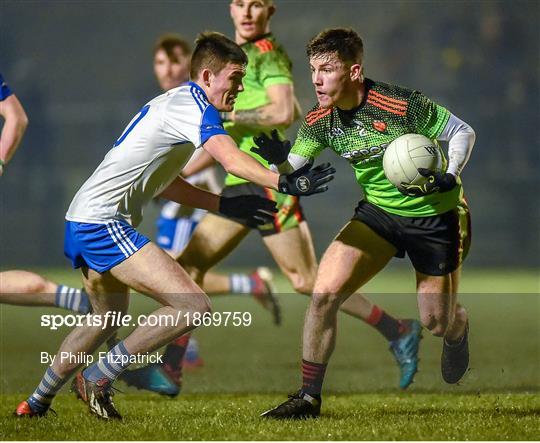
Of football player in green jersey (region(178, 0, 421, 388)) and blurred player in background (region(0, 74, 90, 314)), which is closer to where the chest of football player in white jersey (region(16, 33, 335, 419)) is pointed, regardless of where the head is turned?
the football player in green jersey

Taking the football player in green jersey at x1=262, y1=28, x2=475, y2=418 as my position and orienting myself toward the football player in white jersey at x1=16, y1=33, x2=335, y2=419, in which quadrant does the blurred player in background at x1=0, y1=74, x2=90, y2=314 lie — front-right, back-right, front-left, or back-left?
front-right

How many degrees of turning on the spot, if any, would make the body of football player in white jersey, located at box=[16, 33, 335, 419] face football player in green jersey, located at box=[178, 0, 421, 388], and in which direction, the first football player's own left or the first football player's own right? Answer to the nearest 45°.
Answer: approximately 45° to the first football player's own left

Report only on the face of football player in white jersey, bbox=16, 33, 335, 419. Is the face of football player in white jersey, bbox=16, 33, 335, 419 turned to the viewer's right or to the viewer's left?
to the viewer's right

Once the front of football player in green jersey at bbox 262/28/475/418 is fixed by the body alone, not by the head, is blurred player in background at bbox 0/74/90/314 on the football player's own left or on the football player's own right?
on the football player's own right

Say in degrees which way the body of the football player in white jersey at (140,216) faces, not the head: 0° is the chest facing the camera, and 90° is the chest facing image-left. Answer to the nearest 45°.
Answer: approximately 270°

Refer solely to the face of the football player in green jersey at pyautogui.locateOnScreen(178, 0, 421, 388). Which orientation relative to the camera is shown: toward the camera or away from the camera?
toward the camera

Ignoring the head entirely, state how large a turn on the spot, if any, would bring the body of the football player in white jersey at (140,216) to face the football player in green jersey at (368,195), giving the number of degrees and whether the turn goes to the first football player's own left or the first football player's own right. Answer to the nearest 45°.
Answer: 0° — they already face them

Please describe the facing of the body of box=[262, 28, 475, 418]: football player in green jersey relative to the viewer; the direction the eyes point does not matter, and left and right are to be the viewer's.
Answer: facing the viewer and to the left of the viewer
